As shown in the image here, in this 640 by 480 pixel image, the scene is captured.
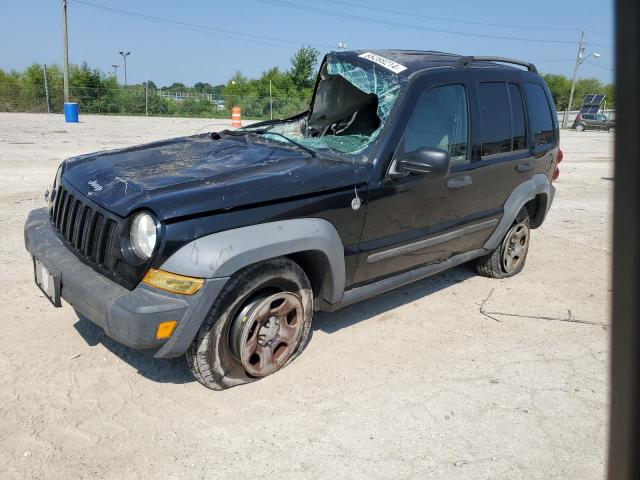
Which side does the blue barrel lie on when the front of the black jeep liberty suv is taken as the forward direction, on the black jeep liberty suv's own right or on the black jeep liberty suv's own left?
on the black jeep liberty suv's own right

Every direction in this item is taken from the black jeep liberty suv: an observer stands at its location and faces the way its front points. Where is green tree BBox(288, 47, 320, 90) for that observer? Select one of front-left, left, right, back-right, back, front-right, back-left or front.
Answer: back-right

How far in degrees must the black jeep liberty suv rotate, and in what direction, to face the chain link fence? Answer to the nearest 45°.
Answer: approximately 135° to its right

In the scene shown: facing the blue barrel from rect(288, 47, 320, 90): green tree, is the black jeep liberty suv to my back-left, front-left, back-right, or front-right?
front-left

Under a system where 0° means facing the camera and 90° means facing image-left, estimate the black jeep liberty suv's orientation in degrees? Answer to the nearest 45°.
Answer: approximately 45°
